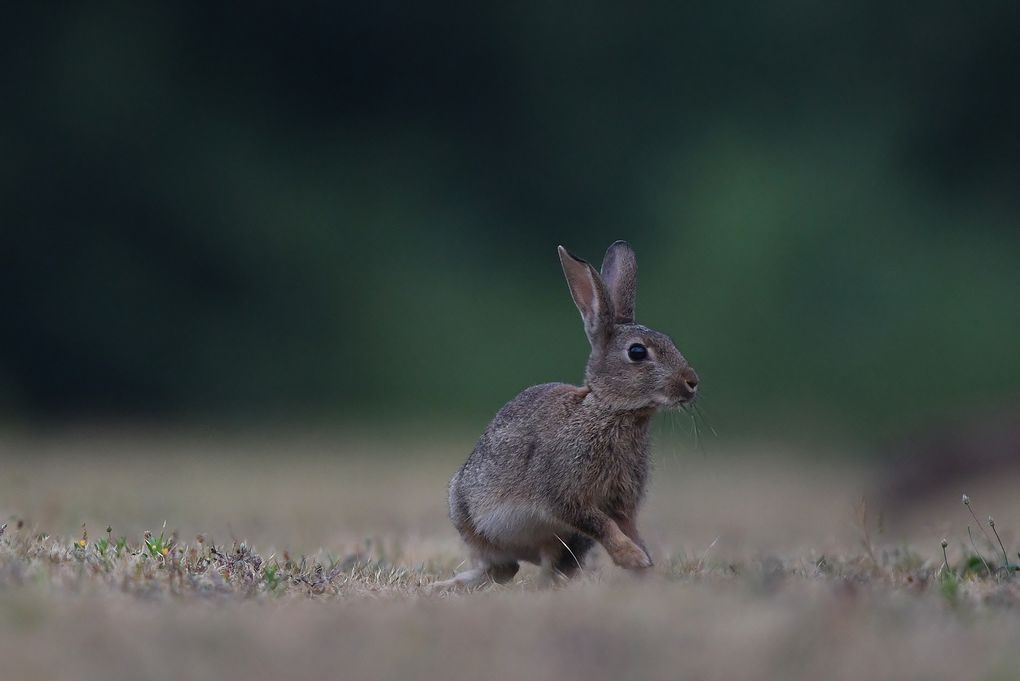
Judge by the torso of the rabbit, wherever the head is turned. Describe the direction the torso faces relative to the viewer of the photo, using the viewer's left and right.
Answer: facing to the right of the viewer
